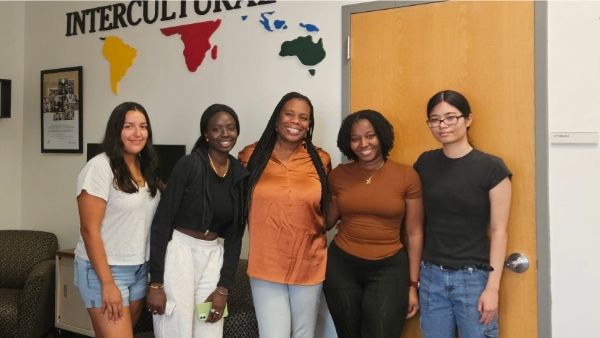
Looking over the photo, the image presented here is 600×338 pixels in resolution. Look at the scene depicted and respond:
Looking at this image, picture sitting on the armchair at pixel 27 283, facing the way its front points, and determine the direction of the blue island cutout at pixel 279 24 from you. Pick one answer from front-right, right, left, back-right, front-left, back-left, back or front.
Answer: left

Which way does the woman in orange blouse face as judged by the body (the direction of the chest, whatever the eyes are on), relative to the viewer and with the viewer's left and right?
facing the viewer

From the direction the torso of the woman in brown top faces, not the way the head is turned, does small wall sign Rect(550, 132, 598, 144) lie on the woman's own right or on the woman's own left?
on the woman's own left

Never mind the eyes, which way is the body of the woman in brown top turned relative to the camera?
toward the camera

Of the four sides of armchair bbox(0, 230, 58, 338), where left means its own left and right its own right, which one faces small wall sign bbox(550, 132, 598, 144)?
left

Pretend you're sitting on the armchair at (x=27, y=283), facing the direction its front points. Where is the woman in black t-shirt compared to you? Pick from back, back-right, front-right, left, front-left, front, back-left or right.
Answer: left

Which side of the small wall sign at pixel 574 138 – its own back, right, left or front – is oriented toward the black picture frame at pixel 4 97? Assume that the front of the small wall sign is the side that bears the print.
right

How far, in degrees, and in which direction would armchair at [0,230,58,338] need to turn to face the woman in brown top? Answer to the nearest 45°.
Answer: approximately 90° to its left

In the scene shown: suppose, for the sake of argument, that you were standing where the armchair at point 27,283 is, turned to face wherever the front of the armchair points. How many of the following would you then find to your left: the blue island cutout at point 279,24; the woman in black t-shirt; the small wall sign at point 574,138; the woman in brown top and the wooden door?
5
